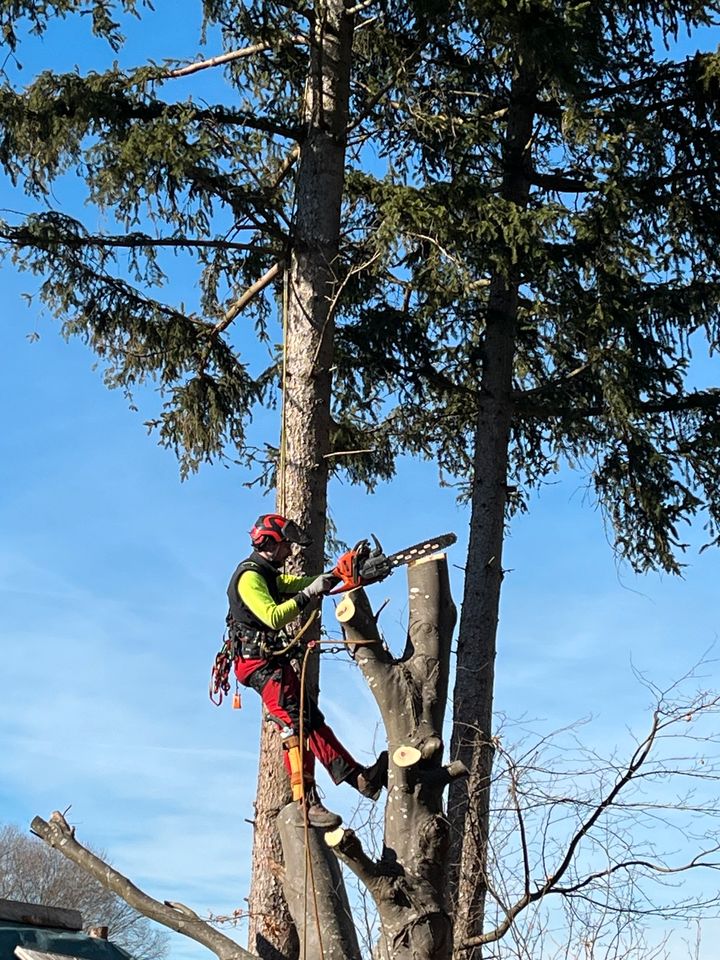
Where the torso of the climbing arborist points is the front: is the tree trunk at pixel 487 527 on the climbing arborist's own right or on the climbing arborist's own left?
on the climbing arborist's own left

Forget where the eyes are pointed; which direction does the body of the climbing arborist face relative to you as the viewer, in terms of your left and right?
facing to the right of the viewer
